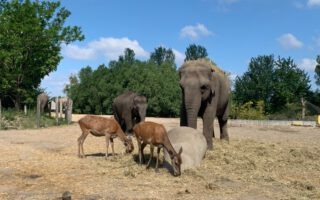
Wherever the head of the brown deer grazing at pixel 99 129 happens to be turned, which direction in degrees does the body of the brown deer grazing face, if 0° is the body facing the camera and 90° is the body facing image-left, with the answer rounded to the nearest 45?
approximately 270°

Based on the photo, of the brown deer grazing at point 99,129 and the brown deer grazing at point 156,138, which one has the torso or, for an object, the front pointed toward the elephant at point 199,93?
the brown deer grazing at point 99,129

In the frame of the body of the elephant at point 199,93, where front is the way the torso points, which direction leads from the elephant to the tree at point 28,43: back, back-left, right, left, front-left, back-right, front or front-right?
right

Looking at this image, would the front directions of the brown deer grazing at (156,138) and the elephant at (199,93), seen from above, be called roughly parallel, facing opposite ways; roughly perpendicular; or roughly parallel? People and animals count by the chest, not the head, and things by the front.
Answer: roughly perpendicular

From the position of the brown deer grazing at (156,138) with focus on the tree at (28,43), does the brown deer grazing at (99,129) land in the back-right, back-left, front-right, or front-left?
front-left

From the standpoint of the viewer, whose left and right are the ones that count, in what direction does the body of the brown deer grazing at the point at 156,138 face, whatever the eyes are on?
facing the viewer and to the right of the viewer

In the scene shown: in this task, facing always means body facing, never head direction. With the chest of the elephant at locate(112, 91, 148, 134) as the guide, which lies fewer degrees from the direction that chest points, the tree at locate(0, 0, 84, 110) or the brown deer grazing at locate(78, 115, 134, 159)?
the brown deer grazing

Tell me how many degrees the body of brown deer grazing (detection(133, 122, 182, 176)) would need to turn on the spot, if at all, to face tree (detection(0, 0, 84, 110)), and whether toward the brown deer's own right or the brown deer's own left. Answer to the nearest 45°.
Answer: approximately 180°

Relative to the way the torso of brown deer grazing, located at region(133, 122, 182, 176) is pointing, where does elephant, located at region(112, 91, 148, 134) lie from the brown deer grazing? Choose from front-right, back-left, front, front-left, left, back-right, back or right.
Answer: back-left

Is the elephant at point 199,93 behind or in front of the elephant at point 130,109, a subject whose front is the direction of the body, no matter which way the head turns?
in front

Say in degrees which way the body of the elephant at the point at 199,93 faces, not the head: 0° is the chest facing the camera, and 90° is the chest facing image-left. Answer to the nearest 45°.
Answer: approximately 45°

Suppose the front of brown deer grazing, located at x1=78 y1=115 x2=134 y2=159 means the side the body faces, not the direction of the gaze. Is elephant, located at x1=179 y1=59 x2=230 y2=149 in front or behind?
in front

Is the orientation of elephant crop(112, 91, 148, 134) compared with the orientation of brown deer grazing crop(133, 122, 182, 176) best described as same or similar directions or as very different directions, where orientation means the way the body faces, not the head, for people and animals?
same or similar directions

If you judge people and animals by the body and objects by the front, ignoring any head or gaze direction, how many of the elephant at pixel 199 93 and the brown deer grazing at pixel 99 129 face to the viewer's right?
1

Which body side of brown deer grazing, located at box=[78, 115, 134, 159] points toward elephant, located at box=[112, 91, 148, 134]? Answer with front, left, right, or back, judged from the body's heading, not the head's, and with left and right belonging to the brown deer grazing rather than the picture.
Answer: left

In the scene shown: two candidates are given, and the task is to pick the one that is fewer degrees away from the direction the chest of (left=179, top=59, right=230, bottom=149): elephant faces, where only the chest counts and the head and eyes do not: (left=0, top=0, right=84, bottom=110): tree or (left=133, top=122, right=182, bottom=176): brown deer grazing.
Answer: the brown deer grazing
